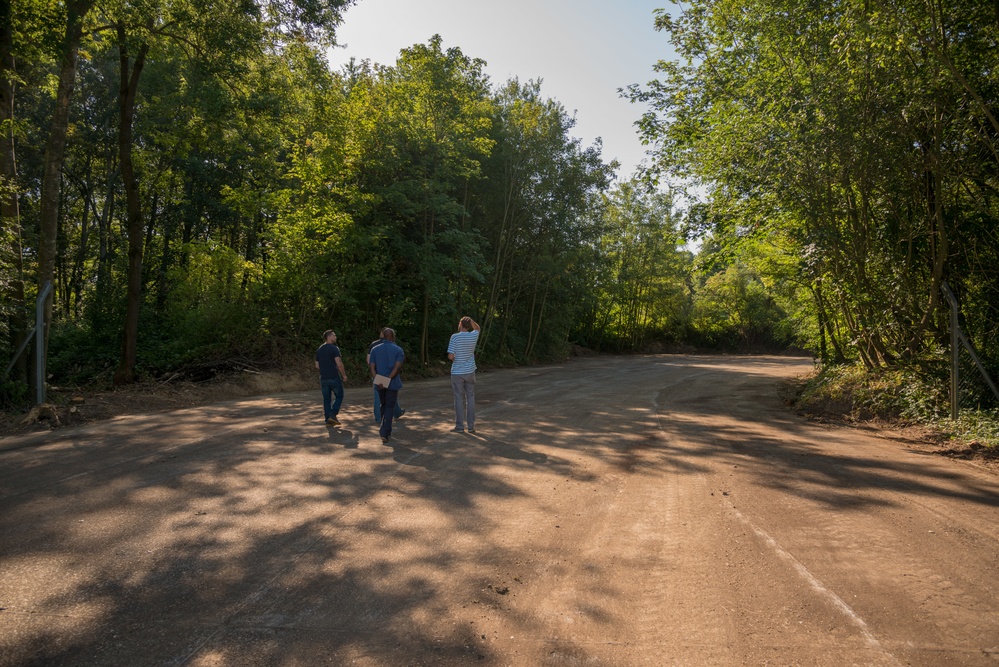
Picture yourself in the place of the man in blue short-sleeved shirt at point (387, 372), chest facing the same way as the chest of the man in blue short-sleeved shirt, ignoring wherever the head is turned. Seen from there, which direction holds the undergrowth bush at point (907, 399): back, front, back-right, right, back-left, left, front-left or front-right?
right

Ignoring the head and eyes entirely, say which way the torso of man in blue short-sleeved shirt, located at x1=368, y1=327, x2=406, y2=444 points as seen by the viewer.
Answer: away from the camera

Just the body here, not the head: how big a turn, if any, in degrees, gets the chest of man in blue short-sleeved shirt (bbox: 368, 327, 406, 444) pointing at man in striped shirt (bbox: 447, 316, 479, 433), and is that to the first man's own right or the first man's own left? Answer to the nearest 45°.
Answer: approximately 45° to the first man's own right

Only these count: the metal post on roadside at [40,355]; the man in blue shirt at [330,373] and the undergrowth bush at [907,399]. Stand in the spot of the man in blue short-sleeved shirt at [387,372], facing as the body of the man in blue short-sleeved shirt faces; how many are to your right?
1

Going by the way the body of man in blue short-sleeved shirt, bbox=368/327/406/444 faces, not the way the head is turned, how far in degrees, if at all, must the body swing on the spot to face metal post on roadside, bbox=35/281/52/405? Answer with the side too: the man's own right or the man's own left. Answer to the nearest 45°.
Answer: approximately 45° to the man's own left

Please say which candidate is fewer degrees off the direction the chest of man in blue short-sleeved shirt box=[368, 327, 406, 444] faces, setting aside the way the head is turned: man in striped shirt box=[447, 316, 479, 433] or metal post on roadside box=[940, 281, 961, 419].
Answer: the man in striped shirt

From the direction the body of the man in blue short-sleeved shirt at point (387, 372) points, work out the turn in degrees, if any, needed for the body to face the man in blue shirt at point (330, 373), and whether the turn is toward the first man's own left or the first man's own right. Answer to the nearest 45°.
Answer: approximately 45° to the first man's own left

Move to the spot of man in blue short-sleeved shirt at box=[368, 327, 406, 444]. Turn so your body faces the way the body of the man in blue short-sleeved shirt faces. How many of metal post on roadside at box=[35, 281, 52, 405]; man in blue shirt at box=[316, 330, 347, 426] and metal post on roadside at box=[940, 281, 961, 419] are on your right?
1

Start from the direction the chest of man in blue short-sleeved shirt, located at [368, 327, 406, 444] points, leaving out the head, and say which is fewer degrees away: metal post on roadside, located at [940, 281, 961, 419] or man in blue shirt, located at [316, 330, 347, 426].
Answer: the man in blue shirt

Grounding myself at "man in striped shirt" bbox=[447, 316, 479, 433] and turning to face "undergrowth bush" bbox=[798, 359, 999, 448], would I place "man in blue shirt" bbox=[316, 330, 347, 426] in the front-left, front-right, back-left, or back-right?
back-left

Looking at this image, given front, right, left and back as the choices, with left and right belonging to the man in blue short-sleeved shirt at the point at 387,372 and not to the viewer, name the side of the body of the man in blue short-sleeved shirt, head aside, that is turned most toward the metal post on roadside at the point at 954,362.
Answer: right
